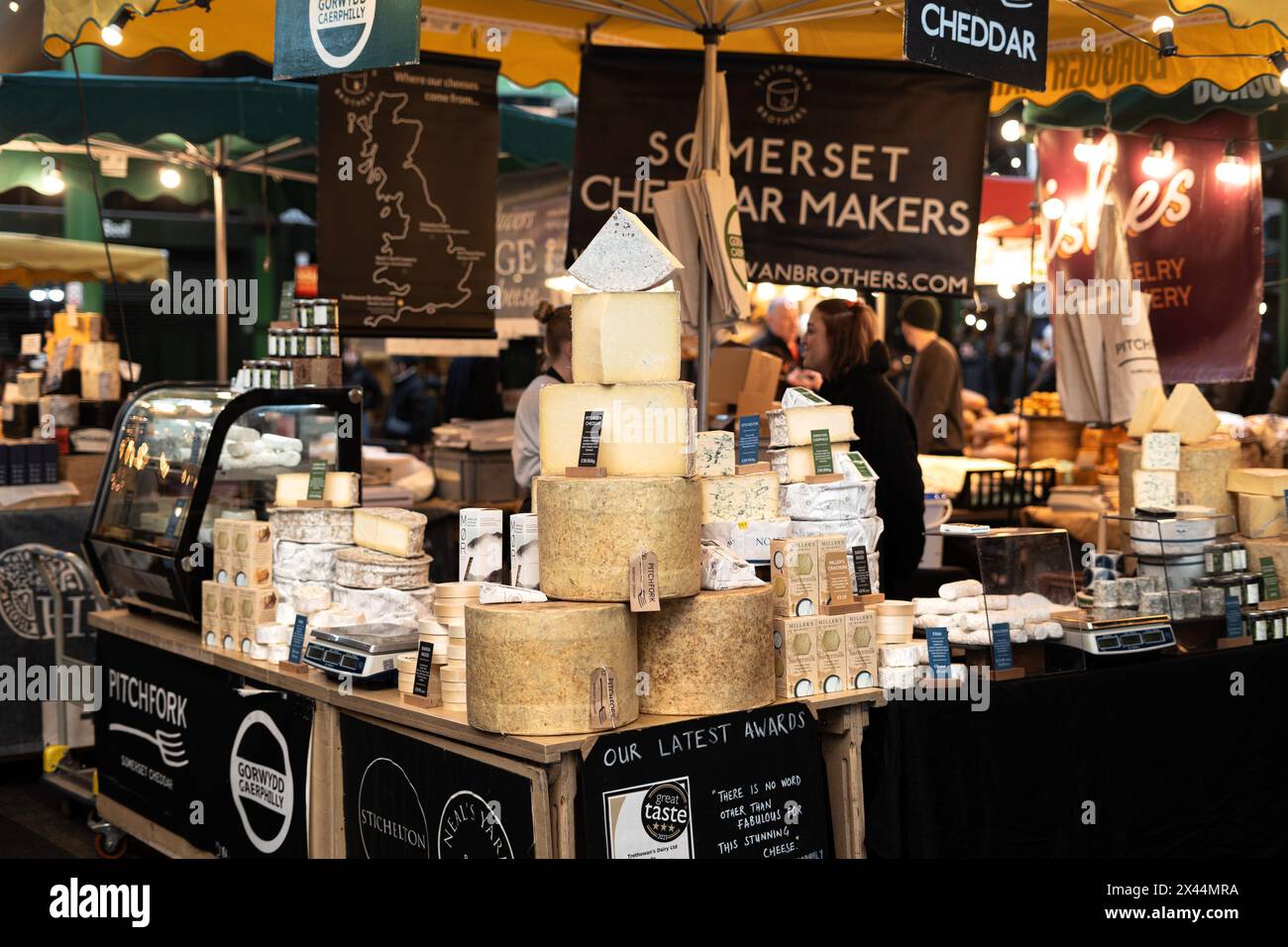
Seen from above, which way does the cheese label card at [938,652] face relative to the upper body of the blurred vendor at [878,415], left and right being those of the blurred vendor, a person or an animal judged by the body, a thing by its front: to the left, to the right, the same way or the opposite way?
to the left

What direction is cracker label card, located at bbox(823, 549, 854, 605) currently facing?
toward the camera

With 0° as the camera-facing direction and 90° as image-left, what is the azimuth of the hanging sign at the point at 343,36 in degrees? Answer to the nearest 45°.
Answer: approximately 0°

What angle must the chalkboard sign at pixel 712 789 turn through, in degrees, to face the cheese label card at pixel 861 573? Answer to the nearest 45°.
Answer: approximately 135° to its left

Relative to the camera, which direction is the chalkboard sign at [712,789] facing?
toward the camera

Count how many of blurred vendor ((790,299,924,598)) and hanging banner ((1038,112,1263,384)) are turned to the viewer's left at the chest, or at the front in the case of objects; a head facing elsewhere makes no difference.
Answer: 1

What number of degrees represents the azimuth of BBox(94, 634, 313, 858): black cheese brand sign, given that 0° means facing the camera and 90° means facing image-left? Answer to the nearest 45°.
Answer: approximately 45°

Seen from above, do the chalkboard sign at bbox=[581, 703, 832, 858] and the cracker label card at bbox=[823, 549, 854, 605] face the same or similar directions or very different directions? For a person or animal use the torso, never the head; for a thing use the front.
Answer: same or similar directions

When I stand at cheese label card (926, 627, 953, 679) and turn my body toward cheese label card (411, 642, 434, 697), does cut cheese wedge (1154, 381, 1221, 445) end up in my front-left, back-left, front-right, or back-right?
back-right

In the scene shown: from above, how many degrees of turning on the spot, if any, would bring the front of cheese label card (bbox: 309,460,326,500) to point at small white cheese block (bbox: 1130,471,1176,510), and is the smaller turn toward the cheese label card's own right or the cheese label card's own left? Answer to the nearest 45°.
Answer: approximately 90° to the cheese label card's own left

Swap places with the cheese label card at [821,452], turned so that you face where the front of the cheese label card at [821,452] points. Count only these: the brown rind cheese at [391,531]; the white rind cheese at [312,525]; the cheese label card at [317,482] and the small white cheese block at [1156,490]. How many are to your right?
3
